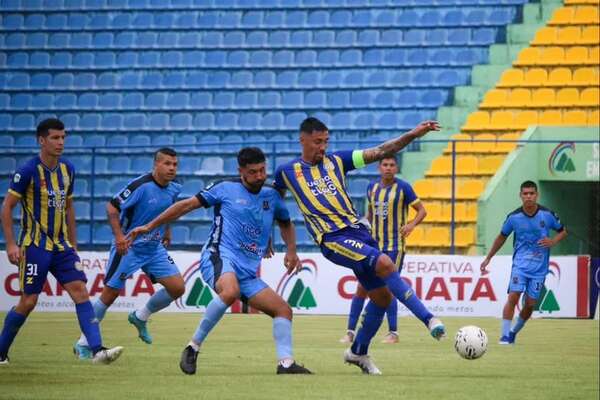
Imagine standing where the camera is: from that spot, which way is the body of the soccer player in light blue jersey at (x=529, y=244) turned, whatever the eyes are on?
toward the camera

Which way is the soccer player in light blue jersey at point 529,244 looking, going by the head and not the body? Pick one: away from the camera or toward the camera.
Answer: toward the camera

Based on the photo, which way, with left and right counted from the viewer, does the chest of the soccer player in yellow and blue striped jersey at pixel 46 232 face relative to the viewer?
facing the viewer and to the right of the viewer

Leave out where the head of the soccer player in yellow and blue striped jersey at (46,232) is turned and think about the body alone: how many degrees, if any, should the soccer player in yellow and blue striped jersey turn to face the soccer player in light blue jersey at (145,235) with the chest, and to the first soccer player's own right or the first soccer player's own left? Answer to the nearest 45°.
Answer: approximately 90° to the first soccer player's own left

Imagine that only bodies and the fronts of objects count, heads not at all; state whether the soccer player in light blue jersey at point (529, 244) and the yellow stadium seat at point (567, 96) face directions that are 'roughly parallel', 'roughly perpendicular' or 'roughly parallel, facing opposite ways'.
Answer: roughly parallel

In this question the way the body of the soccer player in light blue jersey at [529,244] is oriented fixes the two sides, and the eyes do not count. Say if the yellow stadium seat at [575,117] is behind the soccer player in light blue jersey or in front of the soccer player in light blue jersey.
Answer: behind

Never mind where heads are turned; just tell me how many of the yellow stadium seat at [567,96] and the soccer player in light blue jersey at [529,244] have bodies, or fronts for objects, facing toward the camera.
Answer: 2

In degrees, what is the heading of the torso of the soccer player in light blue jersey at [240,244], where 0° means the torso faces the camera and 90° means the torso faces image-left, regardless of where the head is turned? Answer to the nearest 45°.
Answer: approximately 315°

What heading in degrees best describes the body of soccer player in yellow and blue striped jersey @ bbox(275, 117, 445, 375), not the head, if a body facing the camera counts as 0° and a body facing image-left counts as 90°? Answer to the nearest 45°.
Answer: approximately 315°

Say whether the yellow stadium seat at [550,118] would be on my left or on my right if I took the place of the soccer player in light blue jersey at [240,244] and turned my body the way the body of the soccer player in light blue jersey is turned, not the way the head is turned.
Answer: on my left

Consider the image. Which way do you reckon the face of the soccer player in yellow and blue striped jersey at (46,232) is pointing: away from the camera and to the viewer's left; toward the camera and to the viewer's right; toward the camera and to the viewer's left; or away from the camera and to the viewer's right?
toward the camera and to the viewer's right

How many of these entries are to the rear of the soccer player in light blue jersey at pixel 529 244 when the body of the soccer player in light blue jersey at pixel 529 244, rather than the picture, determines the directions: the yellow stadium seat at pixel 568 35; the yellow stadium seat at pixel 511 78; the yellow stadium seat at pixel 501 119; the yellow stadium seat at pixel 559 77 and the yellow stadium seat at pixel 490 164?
5
